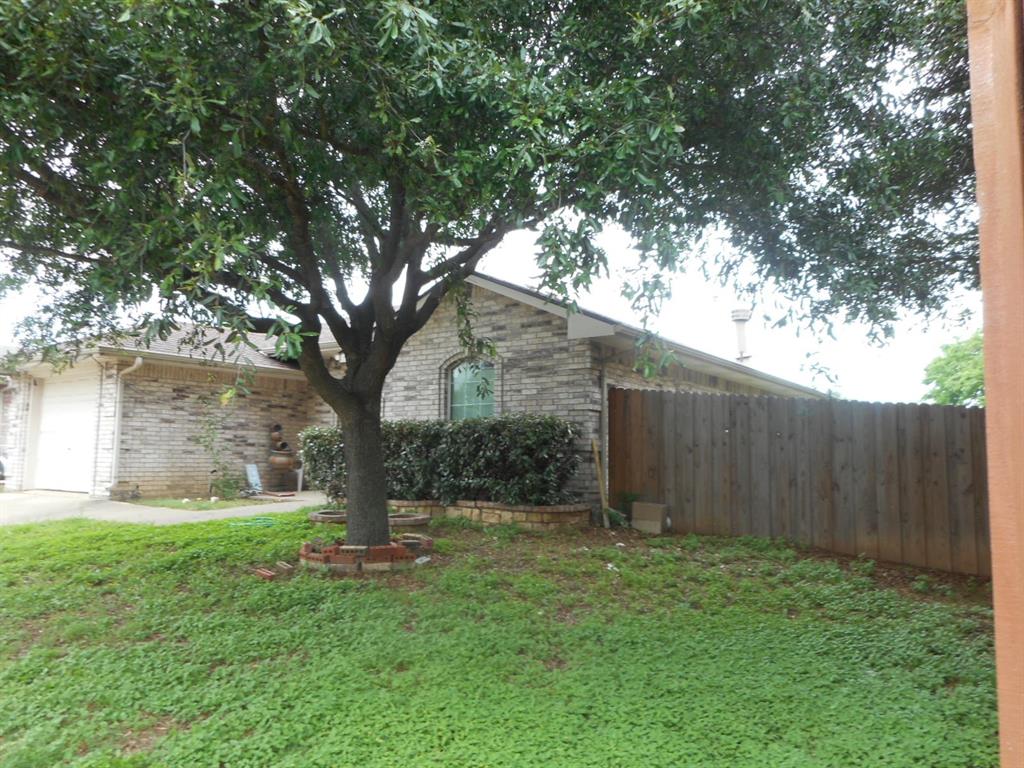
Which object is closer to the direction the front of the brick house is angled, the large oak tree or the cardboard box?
the large oak tree

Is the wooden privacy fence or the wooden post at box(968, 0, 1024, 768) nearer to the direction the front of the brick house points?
the wooden post

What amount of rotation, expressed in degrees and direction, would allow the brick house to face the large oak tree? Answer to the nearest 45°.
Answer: approximately 45° to its left

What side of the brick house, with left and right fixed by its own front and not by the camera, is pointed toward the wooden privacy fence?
left

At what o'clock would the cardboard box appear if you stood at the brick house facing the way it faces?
The cardboard box is roughly at 9 o'clock from the brick house.

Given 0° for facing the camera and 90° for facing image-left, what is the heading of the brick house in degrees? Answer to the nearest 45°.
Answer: approximately 45°

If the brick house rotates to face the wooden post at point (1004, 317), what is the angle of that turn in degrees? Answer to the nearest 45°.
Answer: approximately 45° to its left
